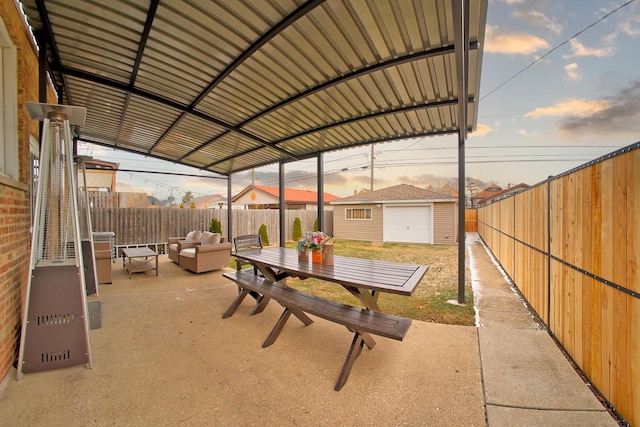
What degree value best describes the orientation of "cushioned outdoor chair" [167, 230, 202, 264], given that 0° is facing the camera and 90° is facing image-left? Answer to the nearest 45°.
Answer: approximately 45°

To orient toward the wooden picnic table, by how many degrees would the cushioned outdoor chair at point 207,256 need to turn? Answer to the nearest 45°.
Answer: approximately 45° to its left

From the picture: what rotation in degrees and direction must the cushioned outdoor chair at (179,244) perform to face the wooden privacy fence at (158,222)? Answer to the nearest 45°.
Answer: approximately 135° to its right

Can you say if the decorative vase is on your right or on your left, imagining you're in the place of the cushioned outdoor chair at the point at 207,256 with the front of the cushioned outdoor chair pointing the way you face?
on your left

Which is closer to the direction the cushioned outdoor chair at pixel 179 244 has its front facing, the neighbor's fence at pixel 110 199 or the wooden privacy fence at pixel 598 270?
the wooden privacy fence

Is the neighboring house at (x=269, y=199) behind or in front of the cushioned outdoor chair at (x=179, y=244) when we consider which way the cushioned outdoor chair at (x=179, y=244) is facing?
behind

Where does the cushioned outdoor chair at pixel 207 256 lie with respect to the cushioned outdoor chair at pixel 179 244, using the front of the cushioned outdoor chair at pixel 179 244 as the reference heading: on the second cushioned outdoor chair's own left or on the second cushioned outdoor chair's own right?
on the second cushioned outdoor chair's own left

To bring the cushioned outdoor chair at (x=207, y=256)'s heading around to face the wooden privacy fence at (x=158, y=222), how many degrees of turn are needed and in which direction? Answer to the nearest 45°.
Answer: approximately 135° to its right

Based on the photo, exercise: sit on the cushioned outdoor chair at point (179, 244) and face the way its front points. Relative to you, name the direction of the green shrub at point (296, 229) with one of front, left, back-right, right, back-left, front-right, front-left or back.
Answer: back

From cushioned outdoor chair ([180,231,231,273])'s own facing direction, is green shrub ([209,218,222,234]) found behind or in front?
behind
